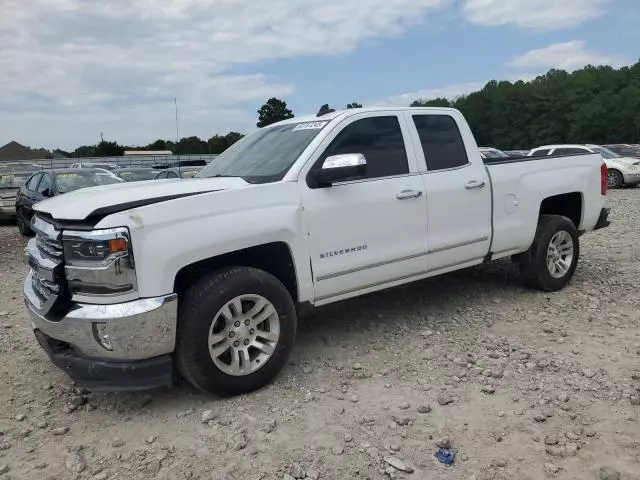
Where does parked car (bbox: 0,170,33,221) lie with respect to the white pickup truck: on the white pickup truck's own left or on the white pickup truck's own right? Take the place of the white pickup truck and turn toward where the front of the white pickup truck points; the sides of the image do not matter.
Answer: on the white pickup truck's own right

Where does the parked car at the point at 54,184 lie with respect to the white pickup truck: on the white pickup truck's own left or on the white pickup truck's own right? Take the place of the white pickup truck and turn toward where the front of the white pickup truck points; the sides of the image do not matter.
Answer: on the white pickup truck's own right

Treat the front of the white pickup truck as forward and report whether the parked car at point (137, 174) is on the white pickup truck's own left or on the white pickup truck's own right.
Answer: on the white pickup truck's own right

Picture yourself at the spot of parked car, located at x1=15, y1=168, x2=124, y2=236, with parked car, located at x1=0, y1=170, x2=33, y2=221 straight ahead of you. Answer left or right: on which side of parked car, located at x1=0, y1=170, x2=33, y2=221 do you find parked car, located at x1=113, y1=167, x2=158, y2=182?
right

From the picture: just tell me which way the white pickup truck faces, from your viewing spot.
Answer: facing the viewer and to the left of the viewer

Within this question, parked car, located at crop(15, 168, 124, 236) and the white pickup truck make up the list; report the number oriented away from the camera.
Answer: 0

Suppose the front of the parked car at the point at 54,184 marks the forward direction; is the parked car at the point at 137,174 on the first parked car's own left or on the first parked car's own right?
on the first parked car's own left
